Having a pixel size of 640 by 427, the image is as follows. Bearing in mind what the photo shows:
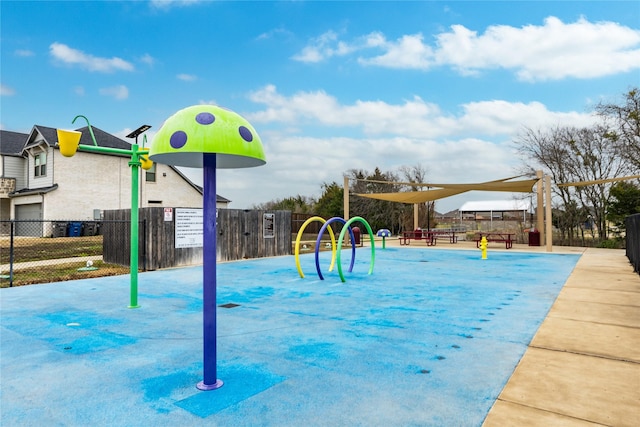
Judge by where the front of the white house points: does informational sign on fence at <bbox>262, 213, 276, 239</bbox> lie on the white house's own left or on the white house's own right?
on the white house's own left

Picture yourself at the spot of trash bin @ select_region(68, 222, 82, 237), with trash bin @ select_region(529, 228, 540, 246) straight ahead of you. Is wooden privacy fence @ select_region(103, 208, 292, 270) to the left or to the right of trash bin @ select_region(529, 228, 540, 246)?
right

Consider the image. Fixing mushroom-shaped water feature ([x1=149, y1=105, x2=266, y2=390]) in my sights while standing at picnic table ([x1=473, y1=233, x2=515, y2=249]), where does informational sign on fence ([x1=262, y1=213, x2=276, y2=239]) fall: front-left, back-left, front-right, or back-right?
front-right

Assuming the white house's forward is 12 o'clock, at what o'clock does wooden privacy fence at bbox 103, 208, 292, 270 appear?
The wooden privacy fence is roughly at 10 o'clock from the white house.

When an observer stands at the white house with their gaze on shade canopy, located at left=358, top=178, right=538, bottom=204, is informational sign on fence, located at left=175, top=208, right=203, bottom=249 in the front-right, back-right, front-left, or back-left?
front-right

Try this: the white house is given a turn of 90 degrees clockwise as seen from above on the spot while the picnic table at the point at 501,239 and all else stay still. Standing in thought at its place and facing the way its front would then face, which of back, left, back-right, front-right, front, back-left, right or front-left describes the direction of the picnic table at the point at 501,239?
back

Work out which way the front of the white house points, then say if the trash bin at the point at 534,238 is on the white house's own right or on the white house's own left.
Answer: on the white house's own left

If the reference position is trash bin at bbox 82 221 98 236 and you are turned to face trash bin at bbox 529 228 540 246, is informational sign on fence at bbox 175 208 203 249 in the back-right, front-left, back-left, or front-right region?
front-right

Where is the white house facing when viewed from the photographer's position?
facing the viewer and to the left of the viewer
